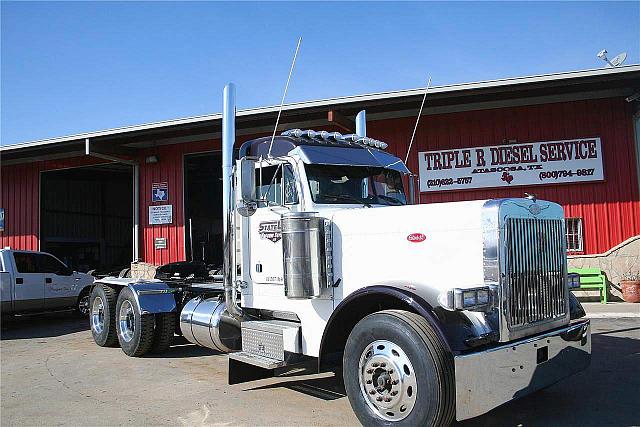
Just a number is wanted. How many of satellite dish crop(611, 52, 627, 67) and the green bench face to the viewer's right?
0

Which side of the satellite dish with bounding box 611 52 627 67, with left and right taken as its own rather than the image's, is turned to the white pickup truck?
front

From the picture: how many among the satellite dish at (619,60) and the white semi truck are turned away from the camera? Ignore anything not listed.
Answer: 0

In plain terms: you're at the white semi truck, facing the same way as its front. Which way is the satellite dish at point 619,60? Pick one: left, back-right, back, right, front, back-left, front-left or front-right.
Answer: left

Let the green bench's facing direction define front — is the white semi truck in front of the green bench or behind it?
in front

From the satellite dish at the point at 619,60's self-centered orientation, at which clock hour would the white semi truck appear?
The white semi truck is roughly at 11 o'clock from the satellite dish.

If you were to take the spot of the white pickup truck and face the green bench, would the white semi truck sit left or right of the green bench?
right

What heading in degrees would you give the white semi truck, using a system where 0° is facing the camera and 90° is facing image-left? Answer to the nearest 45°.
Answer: approximately 315°

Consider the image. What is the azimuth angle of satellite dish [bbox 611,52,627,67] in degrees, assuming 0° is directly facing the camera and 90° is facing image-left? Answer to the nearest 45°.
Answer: approximately 45°

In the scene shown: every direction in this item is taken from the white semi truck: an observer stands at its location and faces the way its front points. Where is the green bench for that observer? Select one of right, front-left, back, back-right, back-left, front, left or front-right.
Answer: left

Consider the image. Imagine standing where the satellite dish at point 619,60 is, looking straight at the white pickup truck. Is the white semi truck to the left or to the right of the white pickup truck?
left
